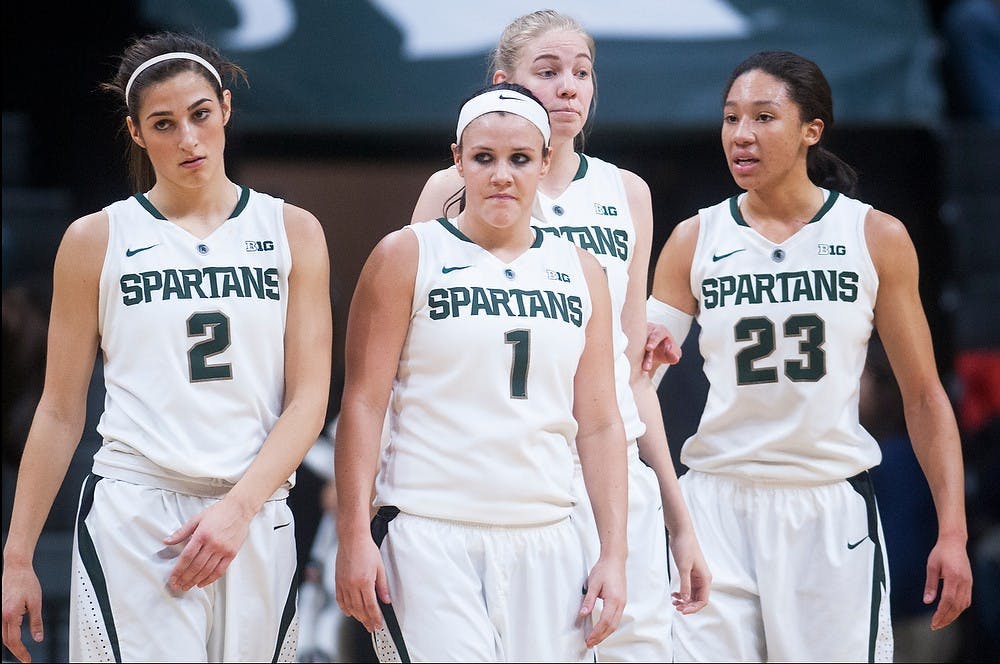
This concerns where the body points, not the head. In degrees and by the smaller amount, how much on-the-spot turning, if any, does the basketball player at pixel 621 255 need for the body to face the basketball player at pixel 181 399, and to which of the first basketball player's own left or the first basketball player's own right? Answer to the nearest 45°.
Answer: approximately 45° to the first basketball player's own right

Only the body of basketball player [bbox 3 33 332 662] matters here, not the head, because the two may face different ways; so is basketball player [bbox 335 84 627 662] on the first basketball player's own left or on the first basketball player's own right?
on the first basketball player's own left

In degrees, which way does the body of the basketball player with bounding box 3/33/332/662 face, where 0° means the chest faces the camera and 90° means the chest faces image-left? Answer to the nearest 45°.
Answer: approximately 0°

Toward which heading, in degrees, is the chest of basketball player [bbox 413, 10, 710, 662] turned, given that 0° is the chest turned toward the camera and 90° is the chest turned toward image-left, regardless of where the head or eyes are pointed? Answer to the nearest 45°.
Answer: approximately 0°

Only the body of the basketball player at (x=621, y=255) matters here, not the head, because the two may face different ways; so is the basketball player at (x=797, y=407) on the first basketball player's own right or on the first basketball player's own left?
on the first basketball player's own left

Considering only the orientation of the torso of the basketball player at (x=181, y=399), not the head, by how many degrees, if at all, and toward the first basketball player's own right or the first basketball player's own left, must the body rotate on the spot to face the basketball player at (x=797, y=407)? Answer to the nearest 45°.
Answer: approximately 90° to the first basketball player's own left

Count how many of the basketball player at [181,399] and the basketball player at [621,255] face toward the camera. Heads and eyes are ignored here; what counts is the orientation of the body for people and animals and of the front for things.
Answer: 2

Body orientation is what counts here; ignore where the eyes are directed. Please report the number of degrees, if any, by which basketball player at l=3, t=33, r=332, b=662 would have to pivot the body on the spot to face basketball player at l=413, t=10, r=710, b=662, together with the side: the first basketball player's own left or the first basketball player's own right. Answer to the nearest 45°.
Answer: approximately 90° to the first basketball player's own left
